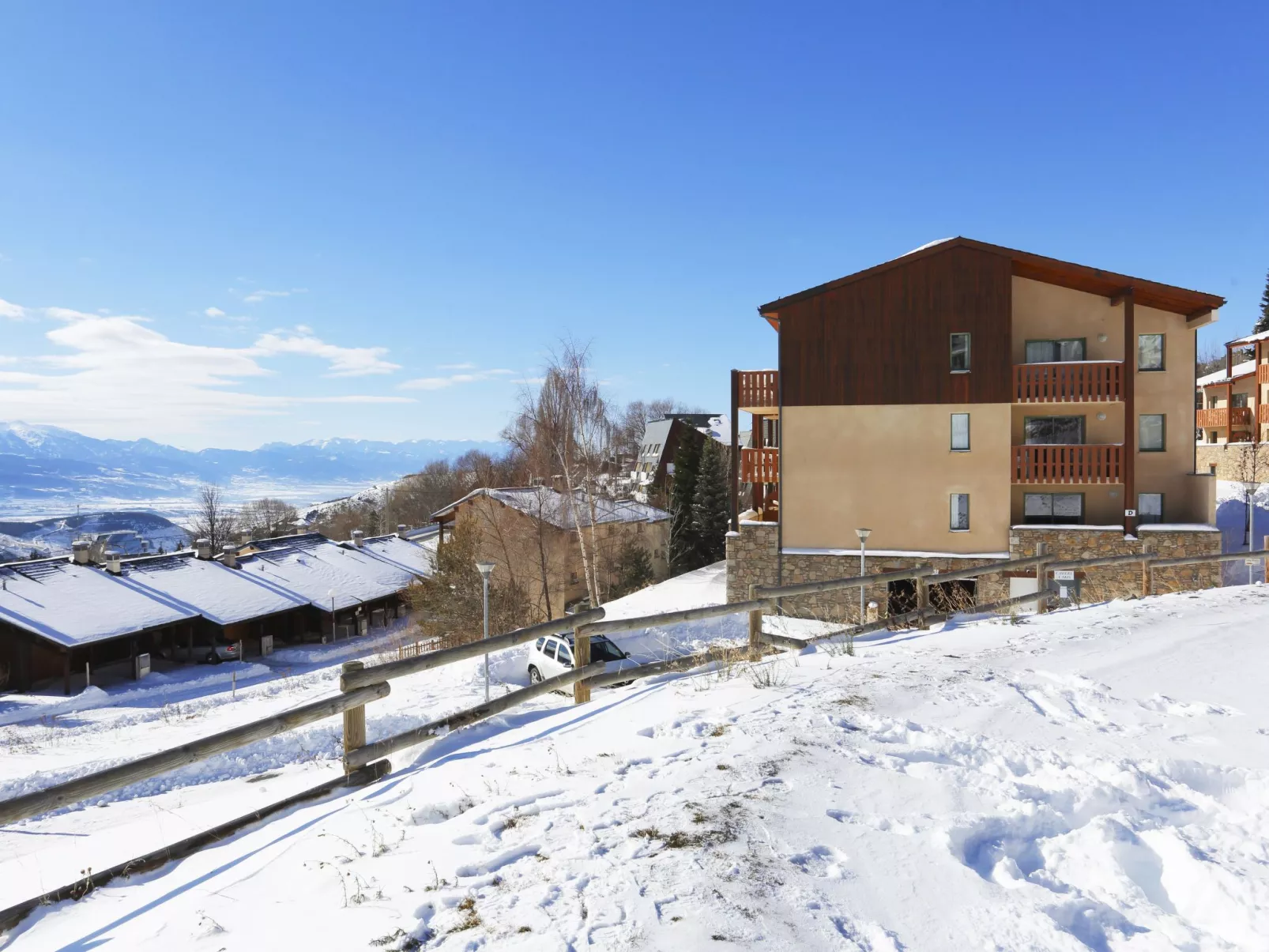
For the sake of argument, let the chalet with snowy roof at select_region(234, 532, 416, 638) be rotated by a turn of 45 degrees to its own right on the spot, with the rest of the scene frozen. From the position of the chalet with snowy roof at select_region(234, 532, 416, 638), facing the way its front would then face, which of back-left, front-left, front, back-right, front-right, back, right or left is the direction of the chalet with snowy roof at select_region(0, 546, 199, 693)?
front-right

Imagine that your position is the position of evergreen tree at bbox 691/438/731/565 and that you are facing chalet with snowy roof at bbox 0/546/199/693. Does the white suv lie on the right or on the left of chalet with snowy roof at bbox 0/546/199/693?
left

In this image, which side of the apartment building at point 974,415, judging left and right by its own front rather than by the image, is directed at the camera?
front

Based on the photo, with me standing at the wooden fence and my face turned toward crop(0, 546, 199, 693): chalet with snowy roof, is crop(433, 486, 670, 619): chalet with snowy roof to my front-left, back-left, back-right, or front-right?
front-right

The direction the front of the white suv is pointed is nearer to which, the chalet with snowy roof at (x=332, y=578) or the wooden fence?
the wooden fence

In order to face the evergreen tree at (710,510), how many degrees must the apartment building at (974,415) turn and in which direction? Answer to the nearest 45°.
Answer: approximately 135° to its right

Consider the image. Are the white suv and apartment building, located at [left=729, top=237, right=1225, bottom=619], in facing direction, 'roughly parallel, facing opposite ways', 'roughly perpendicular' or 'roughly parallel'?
roughly perpendicular
